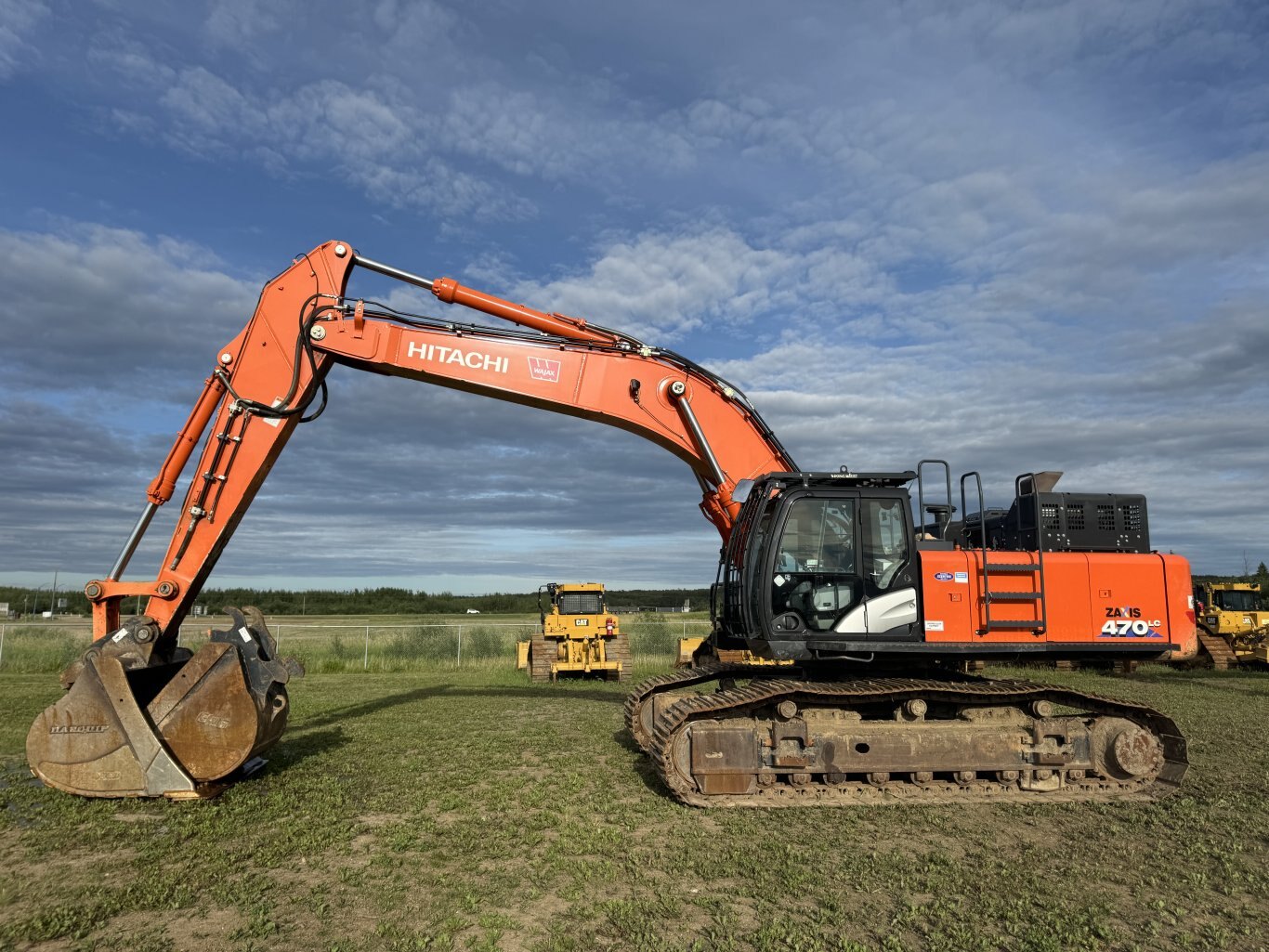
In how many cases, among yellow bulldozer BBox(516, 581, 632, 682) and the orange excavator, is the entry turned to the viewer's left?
1

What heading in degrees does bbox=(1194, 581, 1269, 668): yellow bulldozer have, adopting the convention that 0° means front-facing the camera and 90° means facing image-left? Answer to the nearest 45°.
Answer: approximately 135°

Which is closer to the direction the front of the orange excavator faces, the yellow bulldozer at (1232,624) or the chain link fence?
the chain link fence

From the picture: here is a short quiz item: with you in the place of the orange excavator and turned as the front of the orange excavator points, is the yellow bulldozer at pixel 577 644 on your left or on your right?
on your right

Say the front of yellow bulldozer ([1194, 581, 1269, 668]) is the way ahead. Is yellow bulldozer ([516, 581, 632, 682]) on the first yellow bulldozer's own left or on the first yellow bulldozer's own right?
on the first yellow bulldozer's own left

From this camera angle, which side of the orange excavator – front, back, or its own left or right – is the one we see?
left
